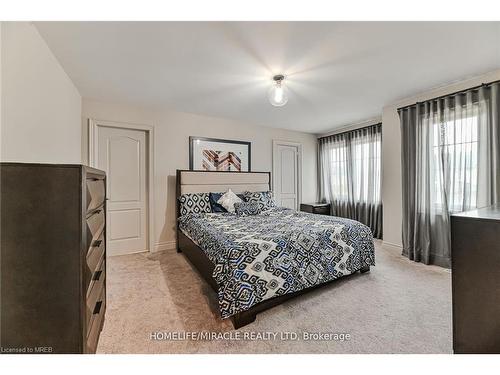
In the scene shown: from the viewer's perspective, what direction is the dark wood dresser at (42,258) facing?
to the viewer's right

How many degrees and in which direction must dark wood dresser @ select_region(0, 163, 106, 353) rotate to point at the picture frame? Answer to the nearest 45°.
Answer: approximately 45° to its left

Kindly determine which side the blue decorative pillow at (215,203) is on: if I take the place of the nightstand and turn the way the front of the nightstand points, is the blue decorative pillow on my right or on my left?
on my right

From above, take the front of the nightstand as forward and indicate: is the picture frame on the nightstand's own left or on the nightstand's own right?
on the nightstand's own right

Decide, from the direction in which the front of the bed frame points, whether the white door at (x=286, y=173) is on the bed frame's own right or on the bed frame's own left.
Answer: on the bed frame's own left

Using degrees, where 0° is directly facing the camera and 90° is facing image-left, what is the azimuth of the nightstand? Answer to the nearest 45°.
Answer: approximately 315°
